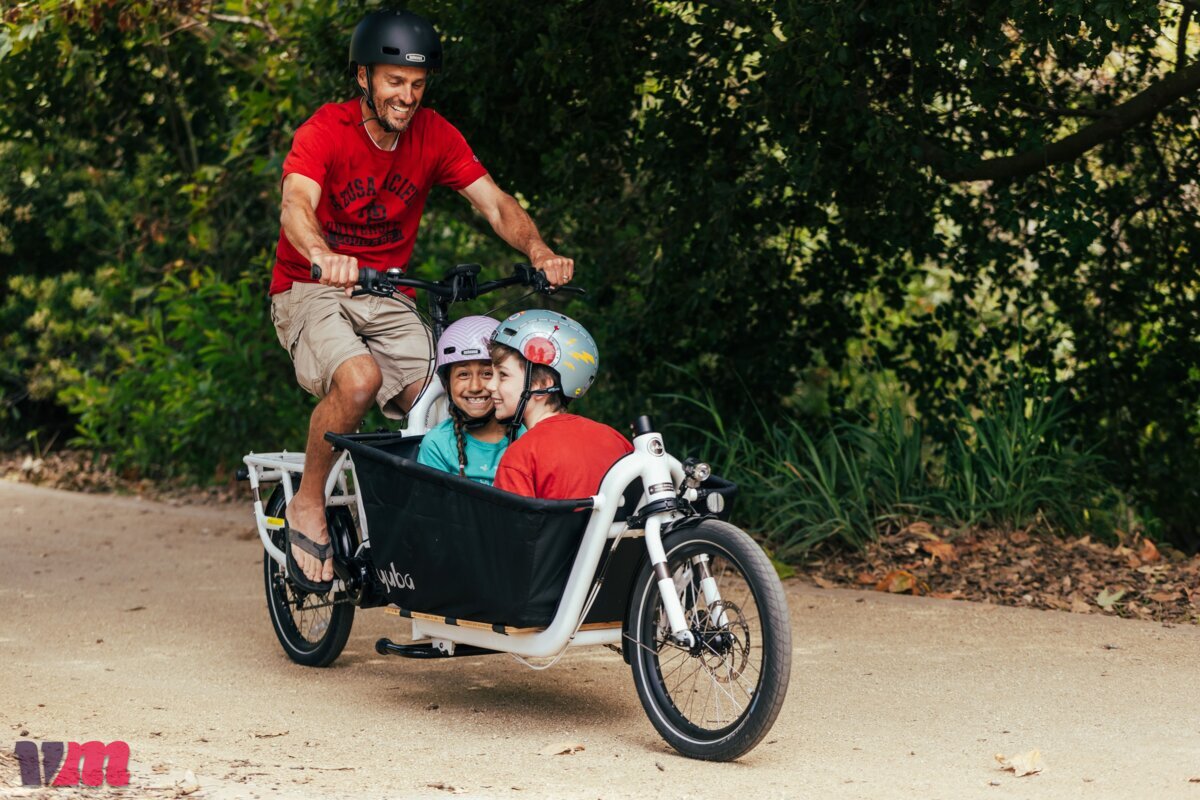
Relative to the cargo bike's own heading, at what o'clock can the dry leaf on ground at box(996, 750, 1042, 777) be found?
The dry leaf on ground is roughly at 11 o'clock from the cargo bike.

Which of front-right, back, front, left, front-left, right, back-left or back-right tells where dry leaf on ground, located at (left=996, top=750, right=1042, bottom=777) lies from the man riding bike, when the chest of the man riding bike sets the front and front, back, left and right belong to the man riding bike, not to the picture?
front

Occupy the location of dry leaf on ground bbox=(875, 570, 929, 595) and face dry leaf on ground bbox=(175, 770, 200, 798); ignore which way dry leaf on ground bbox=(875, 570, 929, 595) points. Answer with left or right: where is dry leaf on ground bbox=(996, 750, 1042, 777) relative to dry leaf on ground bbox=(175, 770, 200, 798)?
left

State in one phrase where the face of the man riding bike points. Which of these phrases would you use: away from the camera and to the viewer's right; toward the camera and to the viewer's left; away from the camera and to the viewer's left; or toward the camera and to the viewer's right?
toward the camera and to the viewer's right

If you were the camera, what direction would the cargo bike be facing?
facing the viewer and to the right of the viewer

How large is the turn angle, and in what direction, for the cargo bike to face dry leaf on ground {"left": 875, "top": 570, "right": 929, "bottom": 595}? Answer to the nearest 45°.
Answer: approximately 90° to its left
